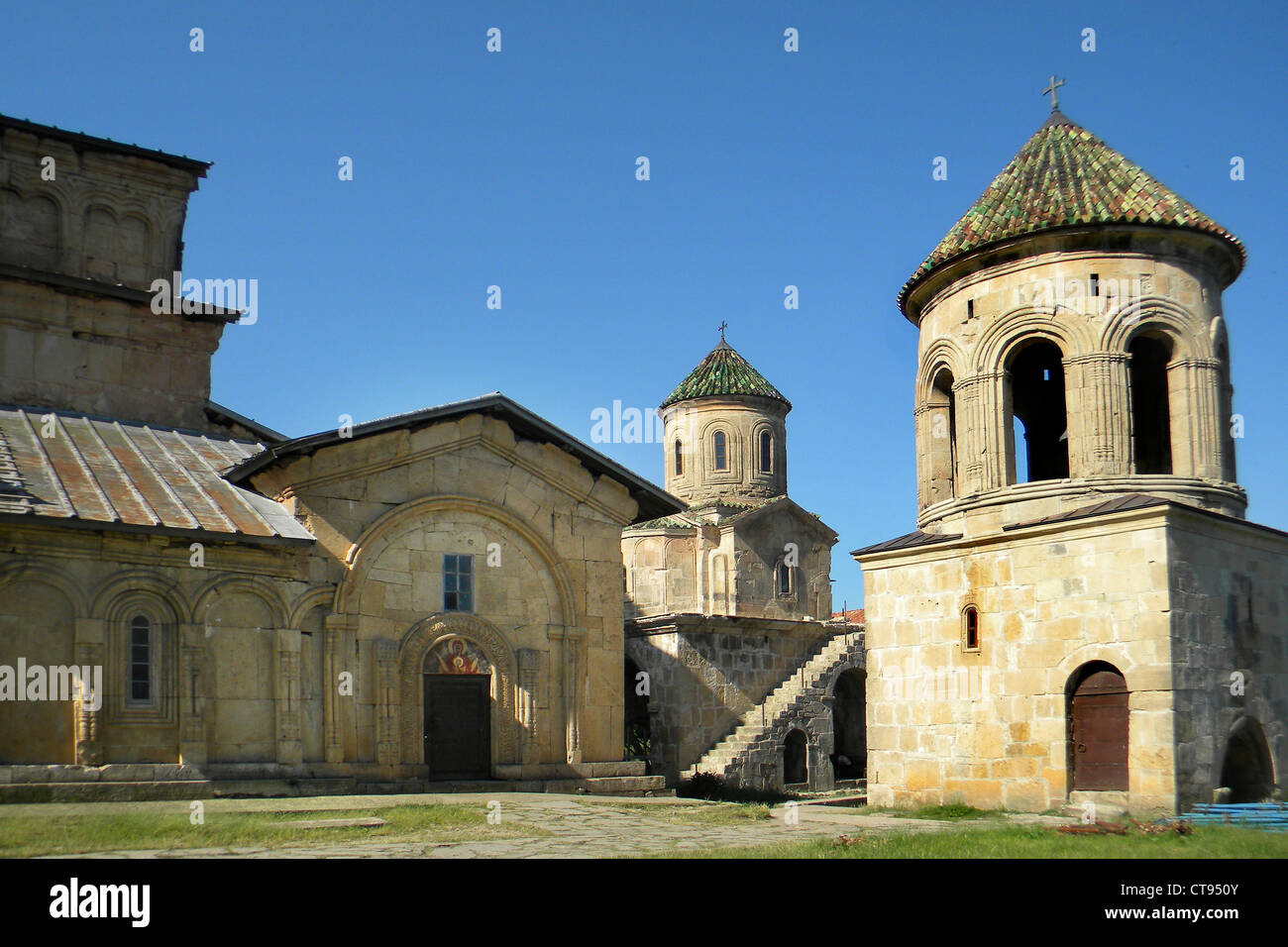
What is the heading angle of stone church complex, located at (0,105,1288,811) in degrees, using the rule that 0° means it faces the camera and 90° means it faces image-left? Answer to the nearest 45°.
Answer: approximately 0°
